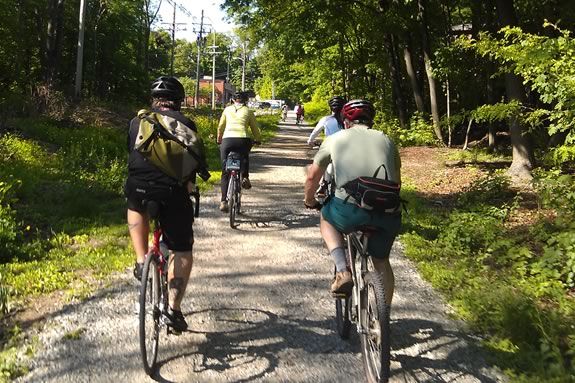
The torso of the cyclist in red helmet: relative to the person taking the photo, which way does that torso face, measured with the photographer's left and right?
facing away from the viewer

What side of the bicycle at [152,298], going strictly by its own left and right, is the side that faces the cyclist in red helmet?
right

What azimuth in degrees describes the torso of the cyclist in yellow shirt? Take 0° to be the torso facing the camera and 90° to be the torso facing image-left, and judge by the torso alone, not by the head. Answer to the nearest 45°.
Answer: approximately 180°

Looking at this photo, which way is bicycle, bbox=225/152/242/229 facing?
away from the camera

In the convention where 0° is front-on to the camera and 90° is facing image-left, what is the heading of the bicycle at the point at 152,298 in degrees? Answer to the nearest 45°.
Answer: approximately 180°

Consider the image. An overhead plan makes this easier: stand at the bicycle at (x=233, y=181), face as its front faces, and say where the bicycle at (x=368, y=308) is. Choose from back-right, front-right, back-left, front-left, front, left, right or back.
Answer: back

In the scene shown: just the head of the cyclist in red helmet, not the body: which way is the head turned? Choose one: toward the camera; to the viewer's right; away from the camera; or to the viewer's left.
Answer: away from the camera
